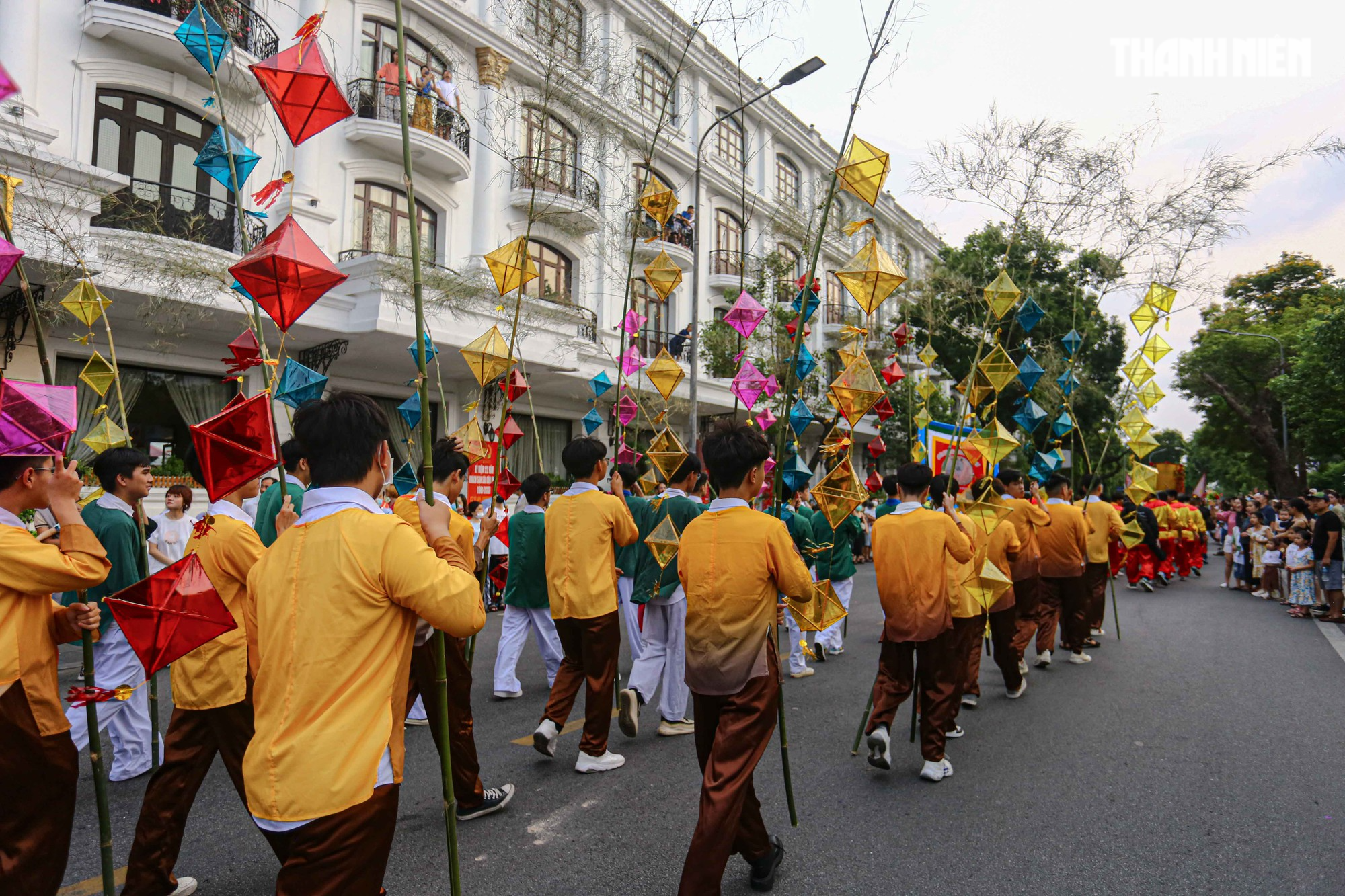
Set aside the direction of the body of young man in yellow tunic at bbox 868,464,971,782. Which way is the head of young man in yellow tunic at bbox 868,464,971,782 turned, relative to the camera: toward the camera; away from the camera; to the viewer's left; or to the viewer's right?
away from the camera

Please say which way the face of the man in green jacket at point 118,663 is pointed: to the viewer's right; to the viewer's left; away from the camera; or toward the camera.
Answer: to the viewer's right

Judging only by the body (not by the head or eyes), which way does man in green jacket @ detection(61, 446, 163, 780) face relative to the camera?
to the viewer's right

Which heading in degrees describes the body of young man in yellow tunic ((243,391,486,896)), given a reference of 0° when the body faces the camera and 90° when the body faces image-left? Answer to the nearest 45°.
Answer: approximately 225°

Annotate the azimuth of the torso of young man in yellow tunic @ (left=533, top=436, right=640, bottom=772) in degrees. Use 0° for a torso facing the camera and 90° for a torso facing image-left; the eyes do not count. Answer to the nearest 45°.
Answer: approximately 225°

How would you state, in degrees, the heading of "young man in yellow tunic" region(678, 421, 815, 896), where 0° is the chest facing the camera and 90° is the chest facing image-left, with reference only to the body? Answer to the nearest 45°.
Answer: approximately 225°

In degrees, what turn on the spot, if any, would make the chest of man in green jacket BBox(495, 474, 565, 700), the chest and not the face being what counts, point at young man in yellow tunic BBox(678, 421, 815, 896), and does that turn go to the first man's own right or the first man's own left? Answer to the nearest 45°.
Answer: approximately 135° to the first man's own right

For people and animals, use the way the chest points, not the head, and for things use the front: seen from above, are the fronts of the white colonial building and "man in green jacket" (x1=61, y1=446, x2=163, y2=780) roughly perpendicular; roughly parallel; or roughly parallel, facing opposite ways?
roughly perpendicular
